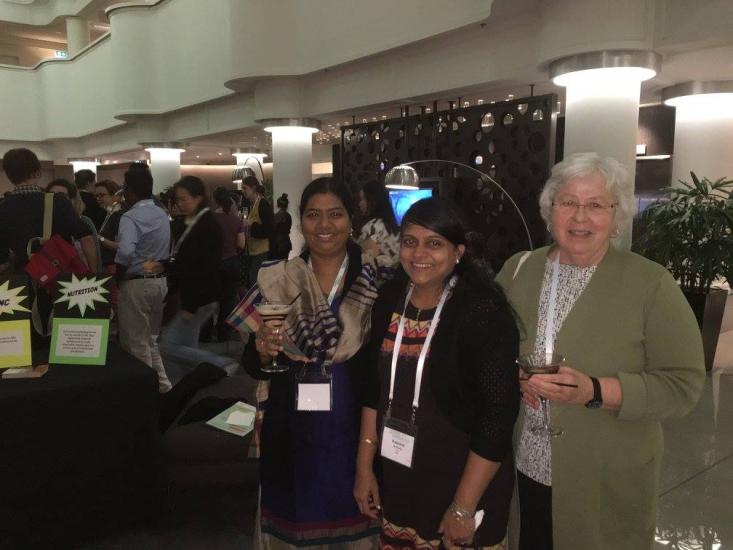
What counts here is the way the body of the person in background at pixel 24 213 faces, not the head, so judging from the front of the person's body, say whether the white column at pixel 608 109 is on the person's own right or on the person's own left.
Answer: on the person's own right

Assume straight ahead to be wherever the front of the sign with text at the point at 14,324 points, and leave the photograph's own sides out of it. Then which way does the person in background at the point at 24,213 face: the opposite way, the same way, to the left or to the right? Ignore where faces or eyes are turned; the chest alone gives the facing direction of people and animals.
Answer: the opposite way

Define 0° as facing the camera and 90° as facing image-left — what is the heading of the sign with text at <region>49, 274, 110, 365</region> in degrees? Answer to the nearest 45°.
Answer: approximately 0°

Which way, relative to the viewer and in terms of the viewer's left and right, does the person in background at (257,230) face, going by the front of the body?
facing to the left of the viewer

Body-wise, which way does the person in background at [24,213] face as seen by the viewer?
away from the camera

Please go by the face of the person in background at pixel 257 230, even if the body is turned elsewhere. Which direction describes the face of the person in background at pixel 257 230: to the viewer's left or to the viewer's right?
to the viewer's left

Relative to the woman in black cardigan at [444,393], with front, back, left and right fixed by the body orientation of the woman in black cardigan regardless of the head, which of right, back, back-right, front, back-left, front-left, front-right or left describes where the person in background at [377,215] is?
back-right

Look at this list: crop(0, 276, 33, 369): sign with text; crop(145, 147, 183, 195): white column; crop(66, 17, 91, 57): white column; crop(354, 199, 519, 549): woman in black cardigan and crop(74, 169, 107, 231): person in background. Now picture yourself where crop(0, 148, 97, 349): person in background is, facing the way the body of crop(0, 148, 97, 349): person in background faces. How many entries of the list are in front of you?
3

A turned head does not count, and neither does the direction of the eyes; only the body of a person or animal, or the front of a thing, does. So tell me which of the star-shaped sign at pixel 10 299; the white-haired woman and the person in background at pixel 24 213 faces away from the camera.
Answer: the person in background

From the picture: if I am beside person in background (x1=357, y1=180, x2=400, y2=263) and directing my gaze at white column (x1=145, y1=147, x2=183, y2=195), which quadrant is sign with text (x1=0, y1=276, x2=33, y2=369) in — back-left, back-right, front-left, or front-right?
back-left

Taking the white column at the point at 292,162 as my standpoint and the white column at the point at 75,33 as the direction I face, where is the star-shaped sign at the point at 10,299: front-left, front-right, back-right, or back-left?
back-left

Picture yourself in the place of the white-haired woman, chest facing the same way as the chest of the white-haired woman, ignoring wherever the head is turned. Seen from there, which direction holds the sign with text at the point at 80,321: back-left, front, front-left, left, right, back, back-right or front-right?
front-right
